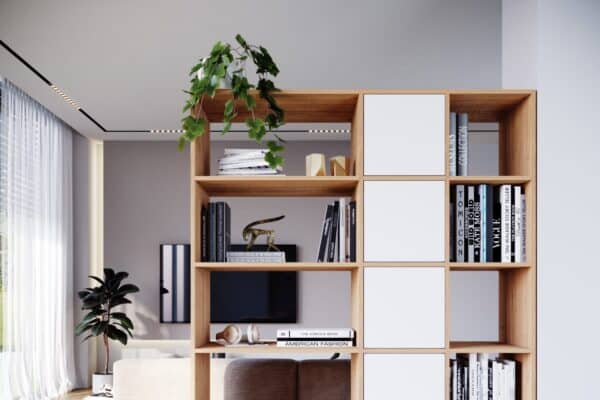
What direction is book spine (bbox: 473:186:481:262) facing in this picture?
toward the camera

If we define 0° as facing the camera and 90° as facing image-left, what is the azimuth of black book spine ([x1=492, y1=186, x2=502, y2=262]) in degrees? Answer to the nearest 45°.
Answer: approximately 0°

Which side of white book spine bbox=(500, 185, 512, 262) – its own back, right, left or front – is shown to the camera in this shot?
front

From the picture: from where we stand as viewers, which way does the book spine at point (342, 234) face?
facing the viewer

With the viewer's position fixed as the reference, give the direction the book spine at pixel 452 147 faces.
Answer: facing the viewer

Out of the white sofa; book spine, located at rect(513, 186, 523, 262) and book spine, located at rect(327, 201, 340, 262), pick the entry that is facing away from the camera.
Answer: the white sofa
